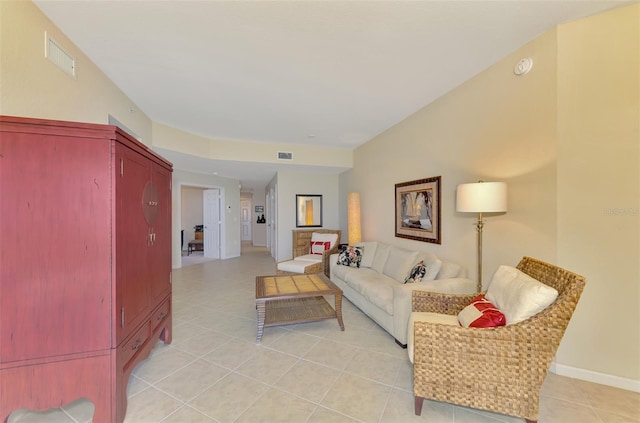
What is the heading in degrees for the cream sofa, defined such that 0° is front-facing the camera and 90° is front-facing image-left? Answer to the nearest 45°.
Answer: approximately 45°

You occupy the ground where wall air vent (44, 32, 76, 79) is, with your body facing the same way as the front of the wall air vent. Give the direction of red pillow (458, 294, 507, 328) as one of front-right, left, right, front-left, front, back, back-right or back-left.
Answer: front

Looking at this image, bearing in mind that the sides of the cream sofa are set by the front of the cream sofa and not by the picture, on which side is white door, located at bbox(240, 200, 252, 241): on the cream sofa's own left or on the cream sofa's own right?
on the cream sofa's own right

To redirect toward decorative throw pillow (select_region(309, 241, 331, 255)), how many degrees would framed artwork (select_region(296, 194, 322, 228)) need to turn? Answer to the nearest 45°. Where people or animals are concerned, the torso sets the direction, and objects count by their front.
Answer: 0° — it already faces it

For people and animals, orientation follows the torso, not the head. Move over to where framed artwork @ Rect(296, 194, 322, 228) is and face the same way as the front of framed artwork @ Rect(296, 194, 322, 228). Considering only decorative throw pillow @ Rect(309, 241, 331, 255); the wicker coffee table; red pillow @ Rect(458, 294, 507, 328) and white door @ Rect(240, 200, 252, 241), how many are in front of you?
3

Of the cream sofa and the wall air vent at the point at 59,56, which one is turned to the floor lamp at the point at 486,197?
the wall air vent

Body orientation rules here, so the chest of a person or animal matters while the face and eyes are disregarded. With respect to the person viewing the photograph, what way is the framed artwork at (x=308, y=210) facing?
facing the viewer

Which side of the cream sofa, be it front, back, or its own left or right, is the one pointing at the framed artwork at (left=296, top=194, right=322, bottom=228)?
right

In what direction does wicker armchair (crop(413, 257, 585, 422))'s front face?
to the viewer's left

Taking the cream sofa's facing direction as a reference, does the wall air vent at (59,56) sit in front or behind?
in front

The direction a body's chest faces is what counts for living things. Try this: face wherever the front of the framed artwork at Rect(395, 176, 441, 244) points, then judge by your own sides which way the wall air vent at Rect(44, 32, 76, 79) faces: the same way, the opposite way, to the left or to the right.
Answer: the opposite way

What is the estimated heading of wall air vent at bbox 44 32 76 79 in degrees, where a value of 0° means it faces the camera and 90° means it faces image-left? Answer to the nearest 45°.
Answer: approximately 315°

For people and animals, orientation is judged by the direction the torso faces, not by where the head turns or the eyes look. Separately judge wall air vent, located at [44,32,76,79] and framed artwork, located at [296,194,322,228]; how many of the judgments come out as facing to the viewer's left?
0

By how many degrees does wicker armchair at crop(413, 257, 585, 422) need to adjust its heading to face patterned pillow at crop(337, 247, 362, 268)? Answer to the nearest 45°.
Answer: approximately 45° to its right

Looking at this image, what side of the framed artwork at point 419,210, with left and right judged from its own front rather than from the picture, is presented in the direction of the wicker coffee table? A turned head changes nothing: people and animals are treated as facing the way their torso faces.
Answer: front

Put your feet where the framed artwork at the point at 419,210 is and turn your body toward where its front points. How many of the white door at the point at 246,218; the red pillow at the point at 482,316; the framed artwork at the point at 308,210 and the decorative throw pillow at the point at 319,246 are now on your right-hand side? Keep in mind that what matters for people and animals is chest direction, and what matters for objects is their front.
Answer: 3

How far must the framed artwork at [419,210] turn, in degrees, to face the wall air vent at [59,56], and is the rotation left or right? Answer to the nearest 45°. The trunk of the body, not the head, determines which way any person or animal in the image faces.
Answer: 0° — it already faces it
